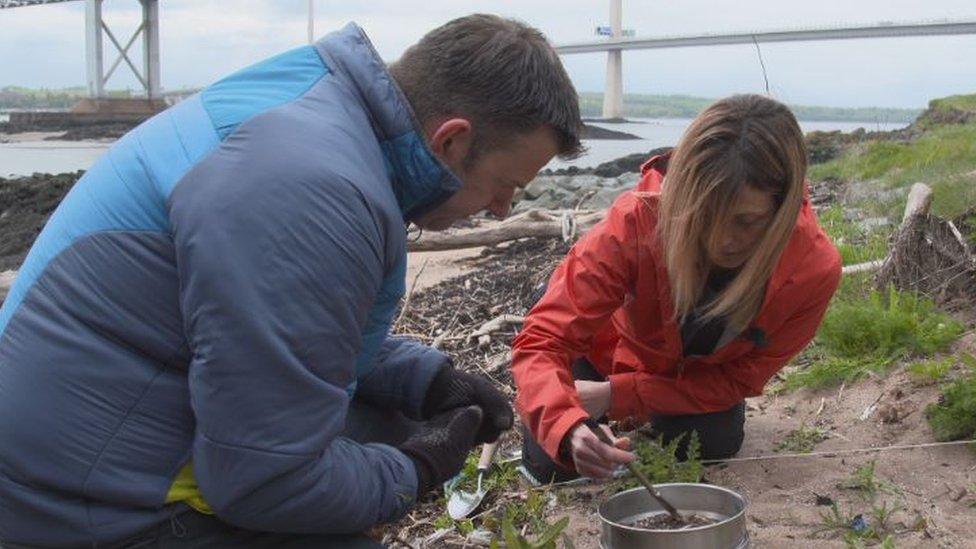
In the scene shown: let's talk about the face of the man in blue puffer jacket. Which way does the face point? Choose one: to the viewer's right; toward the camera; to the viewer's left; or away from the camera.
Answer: to the viewer's right

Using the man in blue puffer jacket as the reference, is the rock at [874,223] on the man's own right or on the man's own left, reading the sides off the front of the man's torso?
on the man's own left

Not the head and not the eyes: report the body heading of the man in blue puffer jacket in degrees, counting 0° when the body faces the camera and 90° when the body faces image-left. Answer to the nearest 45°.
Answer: approximately 270°

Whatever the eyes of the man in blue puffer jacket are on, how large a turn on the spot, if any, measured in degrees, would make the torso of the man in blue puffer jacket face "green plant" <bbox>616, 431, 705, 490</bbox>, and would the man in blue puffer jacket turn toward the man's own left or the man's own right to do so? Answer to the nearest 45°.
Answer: approximately 45° to the man's own left

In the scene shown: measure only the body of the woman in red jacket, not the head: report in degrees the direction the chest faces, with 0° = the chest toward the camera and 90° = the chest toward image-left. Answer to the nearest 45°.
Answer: approximately 0°

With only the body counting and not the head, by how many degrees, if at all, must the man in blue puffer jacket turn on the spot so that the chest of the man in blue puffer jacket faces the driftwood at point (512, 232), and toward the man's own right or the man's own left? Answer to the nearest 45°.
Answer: approximately 90° to the man's own left

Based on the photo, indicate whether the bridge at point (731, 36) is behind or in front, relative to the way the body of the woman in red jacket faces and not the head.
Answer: behind

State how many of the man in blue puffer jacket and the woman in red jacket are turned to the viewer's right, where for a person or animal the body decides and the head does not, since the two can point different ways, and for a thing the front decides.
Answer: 1

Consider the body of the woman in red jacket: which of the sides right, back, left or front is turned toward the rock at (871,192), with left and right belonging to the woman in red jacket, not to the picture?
back

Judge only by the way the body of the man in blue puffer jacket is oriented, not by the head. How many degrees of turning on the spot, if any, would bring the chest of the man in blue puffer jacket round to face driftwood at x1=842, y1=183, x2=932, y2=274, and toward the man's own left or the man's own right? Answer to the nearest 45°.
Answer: approximately 45° to the man's own left
